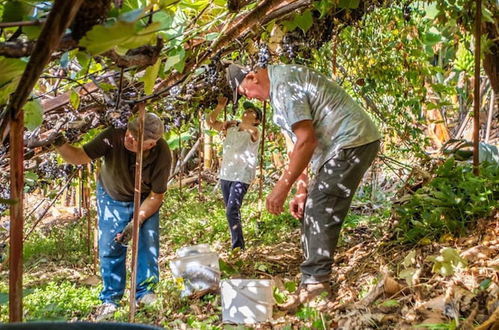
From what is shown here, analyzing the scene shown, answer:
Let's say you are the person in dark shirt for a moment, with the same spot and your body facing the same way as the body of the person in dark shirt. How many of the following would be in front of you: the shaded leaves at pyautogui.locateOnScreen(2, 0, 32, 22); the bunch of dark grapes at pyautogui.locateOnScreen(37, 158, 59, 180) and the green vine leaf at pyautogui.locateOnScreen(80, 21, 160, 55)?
2

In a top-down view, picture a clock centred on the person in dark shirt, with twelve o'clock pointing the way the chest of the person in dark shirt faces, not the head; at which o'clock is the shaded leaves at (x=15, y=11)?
The shaded leaves is roughly at 12 o'clock from the person in dark shirt.

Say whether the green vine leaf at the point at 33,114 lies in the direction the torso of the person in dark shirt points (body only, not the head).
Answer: yes

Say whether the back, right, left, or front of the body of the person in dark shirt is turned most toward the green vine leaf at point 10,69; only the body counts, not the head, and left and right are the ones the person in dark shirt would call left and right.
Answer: front

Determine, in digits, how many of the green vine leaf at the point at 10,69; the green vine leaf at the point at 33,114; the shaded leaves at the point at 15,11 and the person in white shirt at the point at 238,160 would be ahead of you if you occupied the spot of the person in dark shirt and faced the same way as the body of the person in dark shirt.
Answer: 3
